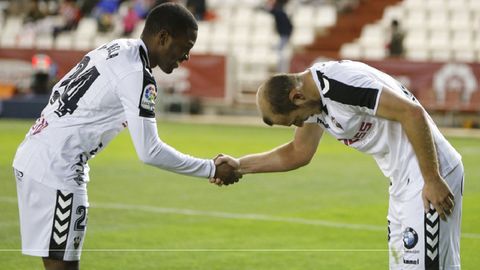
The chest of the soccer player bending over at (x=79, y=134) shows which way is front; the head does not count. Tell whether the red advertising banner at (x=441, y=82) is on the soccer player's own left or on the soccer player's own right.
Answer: on the soccer player's own left

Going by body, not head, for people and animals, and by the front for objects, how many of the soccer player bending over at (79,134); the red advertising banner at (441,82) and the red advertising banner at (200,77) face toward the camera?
2

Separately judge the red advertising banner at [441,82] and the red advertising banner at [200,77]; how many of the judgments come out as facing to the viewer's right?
0

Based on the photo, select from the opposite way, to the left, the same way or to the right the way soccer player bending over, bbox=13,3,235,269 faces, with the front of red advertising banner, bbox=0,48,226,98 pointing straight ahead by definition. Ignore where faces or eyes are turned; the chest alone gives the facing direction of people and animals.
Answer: to the left

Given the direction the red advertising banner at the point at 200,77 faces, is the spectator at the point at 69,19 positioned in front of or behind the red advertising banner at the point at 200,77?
behind

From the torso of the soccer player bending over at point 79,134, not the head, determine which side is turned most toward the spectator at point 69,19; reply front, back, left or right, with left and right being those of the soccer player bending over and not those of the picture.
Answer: left

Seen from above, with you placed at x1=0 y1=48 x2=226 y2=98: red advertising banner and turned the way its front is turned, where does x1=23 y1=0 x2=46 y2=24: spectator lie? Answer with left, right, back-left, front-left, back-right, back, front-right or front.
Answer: back-right

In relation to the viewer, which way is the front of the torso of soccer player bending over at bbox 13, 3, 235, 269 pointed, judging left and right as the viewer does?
facing to the right of the viewer

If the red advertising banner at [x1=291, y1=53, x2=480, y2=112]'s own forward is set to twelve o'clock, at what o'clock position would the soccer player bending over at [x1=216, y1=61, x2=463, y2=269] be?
The soccer player bending over is roughly at 12 o'clock from the red advertising banner.

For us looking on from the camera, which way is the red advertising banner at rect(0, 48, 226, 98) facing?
facing the viewer

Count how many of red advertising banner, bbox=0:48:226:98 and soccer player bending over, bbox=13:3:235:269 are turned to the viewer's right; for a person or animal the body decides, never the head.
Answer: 1

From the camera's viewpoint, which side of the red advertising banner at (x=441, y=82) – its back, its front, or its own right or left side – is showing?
front
